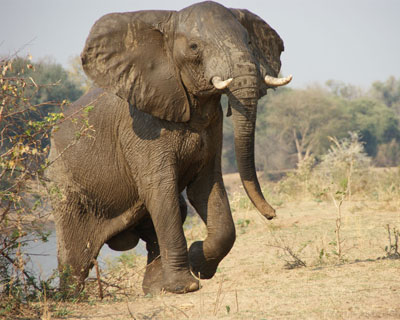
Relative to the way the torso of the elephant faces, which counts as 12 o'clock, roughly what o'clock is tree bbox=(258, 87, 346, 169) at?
The tree is roughly at 8 o'clock from the elephant.

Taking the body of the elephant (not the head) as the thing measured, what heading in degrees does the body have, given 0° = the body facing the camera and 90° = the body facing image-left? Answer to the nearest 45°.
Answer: approximately 315°
